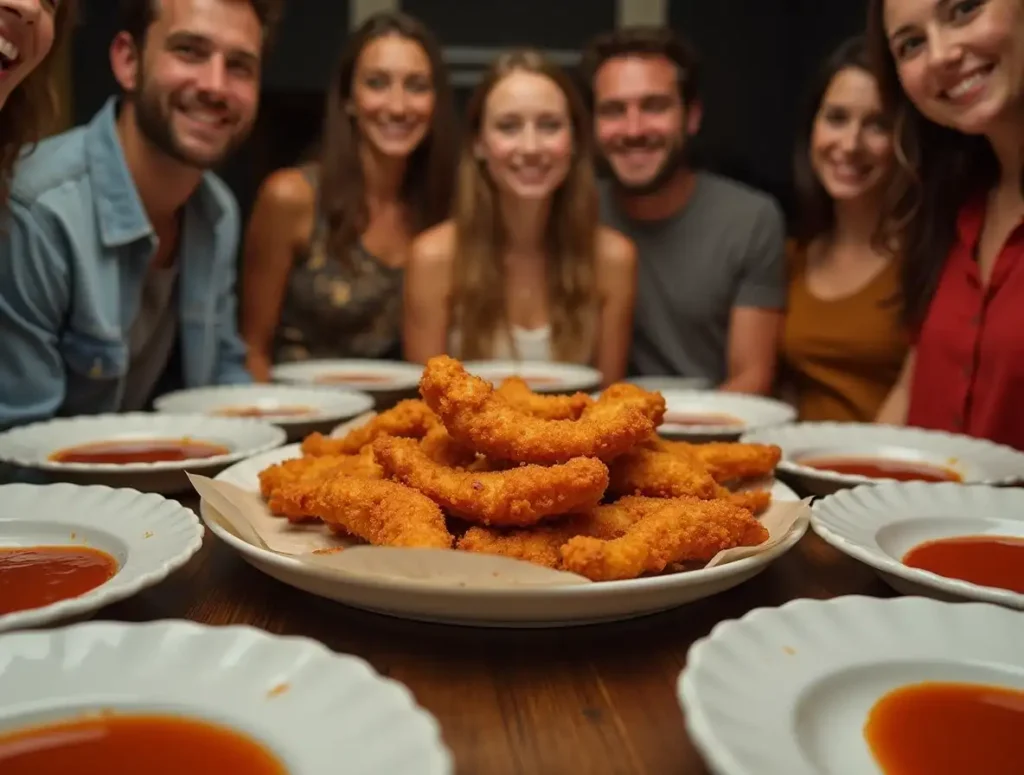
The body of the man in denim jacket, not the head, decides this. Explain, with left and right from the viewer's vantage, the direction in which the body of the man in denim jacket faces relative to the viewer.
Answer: facing the viewer and to the right of the viewer

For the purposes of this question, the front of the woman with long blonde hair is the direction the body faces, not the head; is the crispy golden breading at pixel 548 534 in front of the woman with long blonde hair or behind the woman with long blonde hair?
in front

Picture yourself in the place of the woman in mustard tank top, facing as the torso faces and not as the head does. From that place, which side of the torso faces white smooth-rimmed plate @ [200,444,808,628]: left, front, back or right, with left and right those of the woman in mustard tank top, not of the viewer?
front

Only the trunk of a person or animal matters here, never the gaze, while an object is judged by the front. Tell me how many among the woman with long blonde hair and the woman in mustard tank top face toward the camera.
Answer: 2

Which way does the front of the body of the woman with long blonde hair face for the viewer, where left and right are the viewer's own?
facing the viewer

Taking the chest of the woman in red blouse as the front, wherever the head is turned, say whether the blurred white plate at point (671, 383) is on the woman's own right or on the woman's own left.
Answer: on the woman's own right

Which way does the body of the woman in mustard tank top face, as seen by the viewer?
toward the camera

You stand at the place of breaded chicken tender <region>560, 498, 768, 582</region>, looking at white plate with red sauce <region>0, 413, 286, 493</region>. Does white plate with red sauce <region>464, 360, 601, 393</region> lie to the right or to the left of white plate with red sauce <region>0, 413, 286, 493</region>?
right

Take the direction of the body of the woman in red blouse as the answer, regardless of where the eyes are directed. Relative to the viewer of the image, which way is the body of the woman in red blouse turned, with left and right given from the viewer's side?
facing the viewer and to the left of the viewer

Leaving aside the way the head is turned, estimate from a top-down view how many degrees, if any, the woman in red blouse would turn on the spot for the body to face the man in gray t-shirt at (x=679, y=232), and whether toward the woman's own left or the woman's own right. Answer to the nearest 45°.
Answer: approximately 90° to the woman's own right

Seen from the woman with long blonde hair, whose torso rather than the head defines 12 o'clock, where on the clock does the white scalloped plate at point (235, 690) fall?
The white scalloped plate is roughly at 12 o'clock from the woman with long blonde hair.

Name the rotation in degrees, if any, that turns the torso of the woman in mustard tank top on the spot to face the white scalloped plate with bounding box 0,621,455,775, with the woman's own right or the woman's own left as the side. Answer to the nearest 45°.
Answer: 0° — they already face it

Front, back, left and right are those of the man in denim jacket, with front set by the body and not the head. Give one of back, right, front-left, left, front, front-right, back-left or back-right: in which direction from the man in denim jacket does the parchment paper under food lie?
front-right

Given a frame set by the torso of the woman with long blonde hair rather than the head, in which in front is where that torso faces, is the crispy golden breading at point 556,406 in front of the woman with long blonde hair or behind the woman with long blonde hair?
in front
